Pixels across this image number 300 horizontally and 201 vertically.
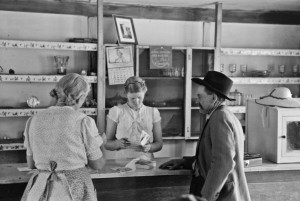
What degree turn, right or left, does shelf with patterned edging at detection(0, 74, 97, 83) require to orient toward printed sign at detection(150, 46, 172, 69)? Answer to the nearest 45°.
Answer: approximately 90° to its left

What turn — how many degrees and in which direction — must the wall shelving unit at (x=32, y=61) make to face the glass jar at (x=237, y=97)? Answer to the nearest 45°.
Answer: approximately 90° to its left

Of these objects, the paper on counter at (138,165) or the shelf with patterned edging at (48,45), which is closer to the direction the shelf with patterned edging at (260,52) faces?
the paper on counter

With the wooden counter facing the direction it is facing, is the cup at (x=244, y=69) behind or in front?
behind

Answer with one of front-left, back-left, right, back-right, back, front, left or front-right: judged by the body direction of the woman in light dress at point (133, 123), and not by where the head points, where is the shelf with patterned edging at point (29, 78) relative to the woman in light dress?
back-right
